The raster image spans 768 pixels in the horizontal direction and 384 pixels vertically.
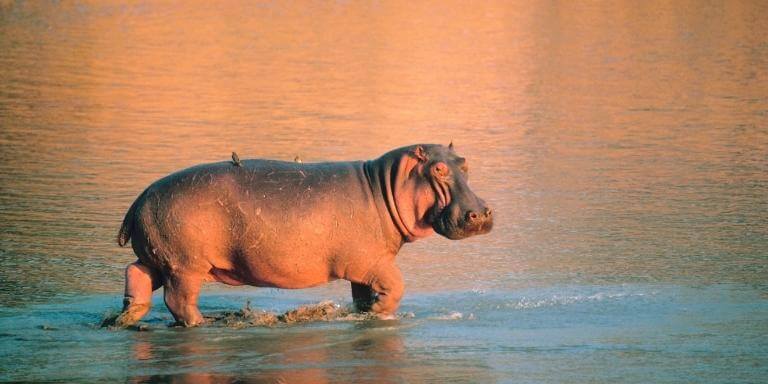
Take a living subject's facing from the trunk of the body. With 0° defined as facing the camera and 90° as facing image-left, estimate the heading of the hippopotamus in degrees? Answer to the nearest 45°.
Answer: approximately 270°
